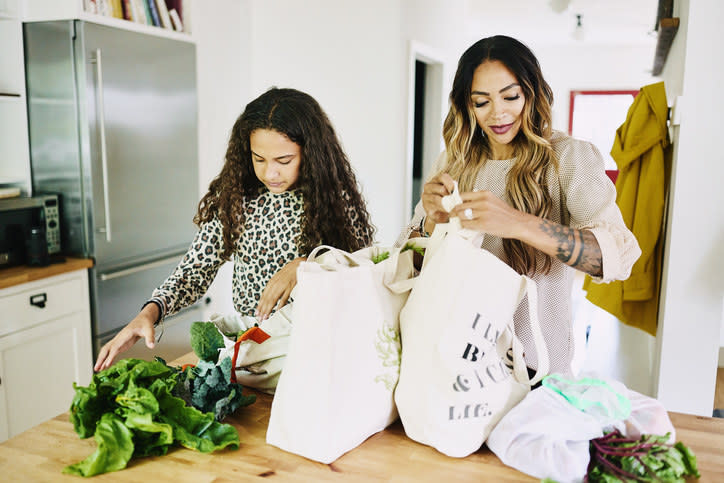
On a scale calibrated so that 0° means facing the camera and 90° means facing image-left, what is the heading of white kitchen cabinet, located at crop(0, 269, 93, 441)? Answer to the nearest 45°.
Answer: approximately 315°

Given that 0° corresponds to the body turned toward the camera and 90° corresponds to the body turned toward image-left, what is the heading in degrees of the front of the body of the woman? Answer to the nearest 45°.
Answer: approximately 45°

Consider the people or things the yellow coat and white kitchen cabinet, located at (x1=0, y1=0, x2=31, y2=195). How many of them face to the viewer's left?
1

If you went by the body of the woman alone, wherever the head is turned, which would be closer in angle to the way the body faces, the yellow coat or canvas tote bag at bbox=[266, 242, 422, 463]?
the canvas tote bag
